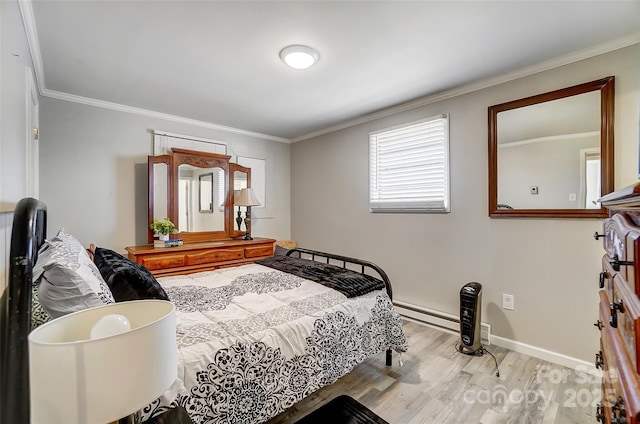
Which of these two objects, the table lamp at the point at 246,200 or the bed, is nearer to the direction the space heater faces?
the bed

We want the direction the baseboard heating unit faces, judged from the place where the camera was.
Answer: facing the viewer and to the left of the viewer

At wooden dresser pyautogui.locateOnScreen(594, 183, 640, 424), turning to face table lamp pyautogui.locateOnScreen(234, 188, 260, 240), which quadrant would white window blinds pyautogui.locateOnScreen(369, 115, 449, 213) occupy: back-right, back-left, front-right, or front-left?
front-right

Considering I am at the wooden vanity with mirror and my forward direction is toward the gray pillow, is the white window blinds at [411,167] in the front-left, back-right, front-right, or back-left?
front-left

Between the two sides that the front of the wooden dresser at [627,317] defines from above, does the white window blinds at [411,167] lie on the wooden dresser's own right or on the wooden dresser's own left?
on the wooden dresser's own right

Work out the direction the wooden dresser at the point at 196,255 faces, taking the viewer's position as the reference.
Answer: facing the viewer and to the right of the viewer

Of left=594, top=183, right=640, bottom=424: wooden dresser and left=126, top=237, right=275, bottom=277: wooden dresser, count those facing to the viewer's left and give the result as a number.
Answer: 1

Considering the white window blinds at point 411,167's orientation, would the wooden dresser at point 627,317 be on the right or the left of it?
on its left
